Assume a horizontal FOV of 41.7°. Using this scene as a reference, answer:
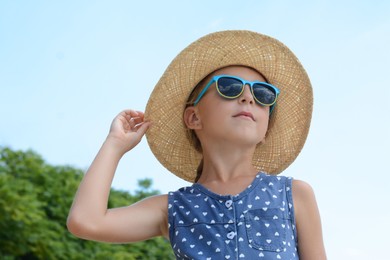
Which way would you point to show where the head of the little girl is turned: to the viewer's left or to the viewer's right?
to the viewer's right

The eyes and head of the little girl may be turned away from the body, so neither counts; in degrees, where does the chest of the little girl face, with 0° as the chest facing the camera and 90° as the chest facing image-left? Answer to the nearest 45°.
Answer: approximately 0°
